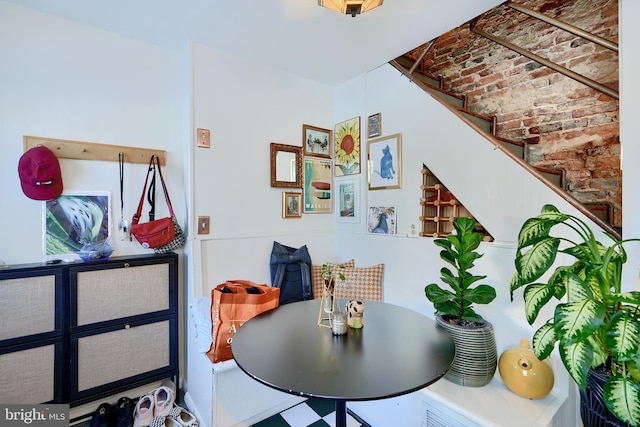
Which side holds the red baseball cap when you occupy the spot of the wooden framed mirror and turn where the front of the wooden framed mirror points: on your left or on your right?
on your right

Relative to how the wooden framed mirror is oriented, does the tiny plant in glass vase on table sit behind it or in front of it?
in front

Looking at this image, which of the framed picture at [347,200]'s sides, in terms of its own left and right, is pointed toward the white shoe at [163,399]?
front

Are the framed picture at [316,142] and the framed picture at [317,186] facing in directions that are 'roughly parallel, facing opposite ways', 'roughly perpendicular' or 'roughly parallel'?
roughly parallel

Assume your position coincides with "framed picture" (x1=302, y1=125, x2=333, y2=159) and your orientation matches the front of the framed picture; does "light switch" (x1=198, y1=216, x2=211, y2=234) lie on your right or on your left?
on your right

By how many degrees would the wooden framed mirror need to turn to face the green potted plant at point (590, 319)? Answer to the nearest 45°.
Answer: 0° — it already faces it

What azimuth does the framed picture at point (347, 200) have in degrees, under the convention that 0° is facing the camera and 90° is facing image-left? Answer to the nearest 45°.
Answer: approximately 45°

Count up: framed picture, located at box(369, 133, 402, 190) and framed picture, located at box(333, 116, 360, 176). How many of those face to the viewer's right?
0

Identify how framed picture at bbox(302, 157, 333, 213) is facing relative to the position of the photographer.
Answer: facing the viewer and to the right of the viewer

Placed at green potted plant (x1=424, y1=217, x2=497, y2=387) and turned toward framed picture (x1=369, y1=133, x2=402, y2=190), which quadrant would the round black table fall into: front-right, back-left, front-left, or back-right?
back-left

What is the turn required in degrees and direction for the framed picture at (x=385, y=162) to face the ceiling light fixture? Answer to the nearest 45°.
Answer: approximately 45° to its left

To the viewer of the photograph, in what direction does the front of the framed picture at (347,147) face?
facing the viewer and to the left of the viewer
